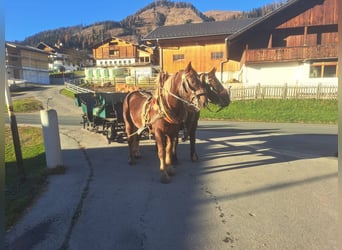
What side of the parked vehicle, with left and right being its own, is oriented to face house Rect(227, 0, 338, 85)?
left

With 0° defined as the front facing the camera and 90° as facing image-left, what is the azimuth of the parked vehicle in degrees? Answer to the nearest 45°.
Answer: approximately 315°

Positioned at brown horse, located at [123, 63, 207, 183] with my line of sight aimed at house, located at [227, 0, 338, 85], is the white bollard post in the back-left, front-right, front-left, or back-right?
back-left

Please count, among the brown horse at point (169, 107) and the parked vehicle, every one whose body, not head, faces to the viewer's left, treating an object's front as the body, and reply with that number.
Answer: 0

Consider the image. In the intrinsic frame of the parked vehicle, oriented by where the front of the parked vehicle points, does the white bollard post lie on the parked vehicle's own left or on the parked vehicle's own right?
on the parked vehicle's own right

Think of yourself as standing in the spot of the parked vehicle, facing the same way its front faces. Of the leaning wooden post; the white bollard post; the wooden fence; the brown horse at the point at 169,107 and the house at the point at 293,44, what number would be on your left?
2

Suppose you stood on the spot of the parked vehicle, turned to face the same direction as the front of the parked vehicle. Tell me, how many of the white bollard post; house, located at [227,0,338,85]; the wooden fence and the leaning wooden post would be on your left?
2

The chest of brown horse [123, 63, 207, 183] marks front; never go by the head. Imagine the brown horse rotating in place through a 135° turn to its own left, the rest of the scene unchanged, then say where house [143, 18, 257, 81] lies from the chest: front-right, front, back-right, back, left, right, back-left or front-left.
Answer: front

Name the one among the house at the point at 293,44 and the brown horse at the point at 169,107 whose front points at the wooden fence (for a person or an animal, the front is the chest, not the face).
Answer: the house

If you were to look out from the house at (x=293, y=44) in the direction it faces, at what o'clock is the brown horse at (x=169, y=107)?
The brown horse is roughly at 12 o'clock from the house.

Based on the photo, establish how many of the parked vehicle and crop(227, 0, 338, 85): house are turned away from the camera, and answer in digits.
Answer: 0

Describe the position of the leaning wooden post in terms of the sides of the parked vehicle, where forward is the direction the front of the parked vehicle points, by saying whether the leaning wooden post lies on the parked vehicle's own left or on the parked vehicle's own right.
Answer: on the parked vehicle's own right

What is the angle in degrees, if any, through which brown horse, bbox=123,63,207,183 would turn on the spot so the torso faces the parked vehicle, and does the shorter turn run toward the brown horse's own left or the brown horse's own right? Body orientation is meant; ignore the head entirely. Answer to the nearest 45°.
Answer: approximately 180°
